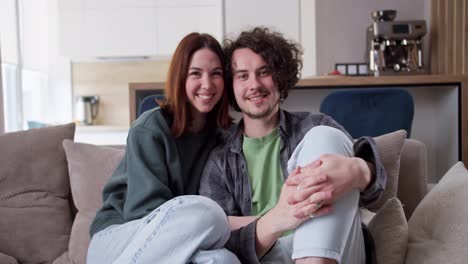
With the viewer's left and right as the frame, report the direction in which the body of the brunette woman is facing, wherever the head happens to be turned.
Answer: facing the viewer and to the right of the viewer

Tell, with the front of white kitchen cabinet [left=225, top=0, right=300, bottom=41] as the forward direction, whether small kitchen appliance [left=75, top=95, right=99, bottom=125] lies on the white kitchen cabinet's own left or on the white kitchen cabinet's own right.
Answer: on the white kitchen cabinet's own right

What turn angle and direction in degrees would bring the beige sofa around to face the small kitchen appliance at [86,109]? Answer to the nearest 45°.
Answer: approximately 180°

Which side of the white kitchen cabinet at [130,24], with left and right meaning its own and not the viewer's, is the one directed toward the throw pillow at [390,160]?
front

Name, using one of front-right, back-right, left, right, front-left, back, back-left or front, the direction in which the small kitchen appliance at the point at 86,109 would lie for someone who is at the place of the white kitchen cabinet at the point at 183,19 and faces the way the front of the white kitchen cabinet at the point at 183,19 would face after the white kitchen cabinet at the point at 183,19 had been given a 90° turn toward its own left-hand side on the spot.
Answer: back

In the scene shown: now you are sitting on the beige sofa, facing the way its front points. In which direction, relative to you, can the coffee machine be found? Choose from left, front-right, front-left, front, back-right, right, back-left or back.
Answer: back-left

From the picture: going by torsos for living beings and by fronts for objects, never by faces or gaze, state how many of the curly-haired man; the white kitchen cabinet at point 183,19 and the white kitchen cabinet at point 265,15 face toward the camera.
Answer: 3

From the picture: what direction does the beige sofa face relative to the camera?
toward the camera

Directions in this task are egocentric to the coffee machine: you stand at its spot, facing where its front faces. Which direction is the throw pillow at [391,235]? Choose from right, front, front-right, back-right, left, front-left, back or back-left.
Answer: front

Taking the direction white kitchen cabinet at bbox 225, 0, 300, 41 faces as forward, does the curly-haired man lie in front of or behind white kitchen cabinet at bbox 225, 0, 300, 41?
in front

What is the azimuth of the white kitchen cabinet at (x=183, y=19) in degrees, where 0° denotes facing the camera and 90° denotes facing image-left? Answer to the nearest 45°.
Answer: approximately 0°
